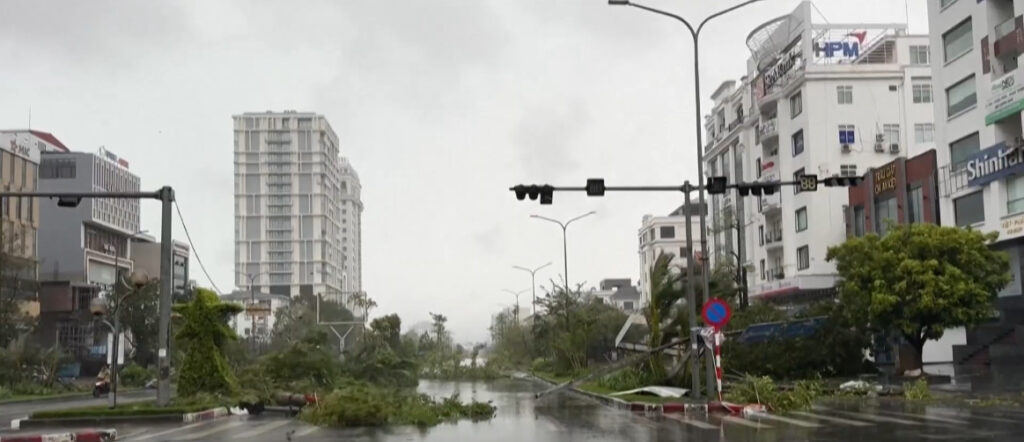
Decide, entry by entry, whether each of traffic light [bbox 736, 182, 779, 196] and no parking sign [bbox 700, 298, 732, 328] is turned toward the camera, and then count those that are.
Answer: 2

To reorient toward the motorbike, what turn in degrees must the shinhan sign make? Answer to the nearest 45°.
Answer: approximately 45° to its right

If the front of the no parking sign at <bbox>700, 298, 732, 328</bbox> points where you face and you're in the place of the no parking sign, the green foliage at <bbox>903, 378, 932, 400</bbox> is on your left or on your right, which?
on your left

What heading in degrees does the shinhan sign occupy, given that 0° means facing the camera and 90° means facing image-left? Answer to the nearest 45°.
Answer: approximately 45°

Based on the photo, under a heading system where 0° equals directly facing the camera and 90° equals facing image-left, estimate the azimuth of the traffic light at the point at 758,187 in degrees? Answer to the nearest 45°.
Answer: approximately 0°

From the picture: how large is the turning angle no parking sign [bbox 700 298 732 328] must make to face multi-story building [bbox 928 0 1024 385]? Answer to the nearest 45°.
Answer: approximately 135° to its left

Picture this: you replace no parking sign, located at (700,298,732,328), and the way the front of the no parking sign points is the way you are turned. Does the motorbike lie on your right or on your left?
on your right

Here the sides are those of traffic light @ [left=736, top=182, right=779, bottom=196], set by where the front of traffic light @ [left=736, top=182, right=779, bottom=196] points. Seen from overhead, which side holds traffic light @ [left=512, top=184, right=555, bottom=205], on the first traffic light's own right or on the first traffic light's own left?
on the first traffic light's own right

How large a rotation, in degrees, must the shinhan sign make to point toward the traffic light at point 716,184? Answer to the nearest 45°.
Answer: approximately 45° to its left
